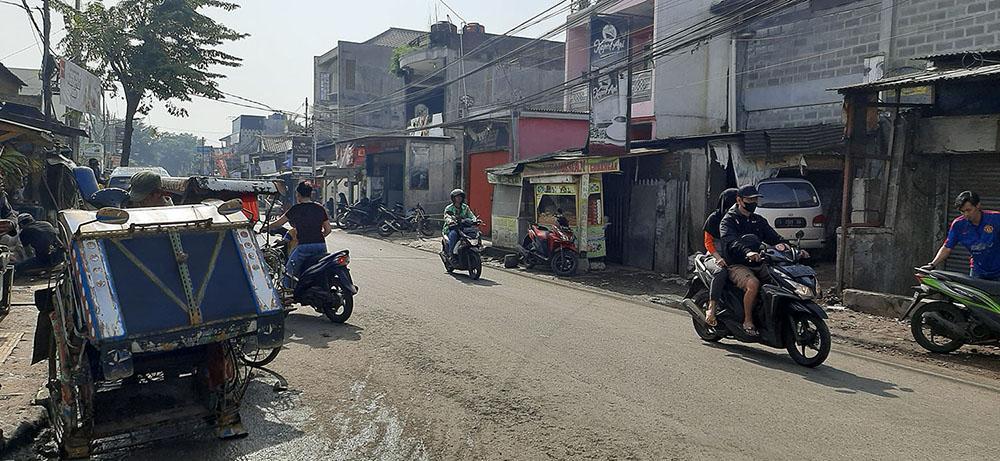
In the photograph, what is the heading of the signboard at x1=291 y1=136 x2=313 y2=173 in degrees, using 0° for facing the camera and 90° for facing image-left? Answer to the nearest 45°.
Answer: approximately 0°

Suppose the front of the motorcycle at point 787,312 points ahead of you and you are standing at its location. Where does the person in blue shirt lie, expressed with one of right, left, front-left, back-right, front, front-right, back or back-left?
left

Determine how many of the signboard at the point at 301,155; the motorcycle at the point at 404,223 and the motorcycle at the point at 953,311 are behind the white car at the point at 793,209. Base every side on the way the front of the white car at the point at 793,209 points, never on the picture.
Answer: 1

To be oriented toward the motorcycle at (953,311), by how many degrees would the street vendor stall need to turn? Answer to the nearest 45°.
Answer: approximately 90° to its left

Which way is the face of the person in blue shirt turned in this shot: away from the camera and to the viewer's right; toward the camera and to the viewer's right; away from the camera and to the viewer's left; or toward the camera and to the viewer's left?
toward the camera and to the viewer's left

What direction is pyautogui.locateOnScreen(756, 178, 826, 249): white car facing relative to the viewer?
away from the camera

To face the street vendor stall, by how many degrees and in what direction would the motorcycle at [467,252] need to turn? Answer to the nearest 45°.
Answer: approximately 90° to its left

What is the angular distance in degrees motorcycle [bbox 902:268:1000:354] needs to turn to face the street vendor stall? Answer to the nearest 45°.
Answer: approximately 135° to its left

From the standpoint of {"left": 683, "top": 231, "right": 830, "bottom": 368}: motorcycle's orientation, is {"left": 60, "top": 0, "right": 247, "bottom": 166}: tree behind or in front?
behind

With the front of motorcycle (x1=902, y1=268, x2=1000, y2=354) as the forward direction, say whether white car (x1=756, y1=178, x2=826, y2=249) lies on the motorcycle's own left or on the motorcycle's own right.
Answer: on the motorcycle's own left

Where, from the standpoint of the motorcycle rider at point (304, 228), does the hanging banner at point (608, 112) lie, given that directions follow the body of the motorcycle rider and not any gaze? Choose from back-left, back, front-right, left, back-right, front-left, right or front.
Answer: right

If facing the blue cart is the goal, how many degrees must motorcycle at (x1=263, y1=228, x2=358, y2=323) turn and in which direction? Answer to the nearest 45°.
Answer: approximately 135° to its left
